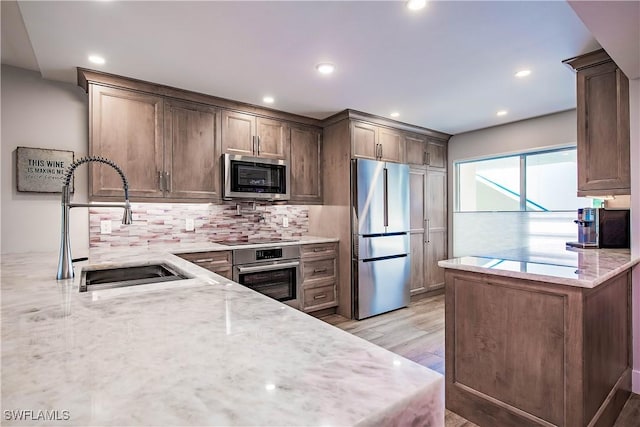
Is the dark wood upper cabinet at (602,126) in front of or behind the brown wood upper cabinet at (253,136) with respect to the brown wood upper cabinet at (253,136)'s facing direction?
in front

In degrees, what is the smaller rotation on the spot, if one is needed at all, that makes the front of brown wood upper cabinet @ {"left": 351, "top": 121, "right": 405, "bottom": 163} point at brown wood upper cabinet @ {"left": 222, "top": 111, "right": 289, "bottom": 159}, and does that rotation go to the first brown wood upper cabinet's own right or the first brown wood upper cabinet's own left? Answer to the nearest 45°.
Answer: approximately 90° to the first brown wood upper cabinet's own right

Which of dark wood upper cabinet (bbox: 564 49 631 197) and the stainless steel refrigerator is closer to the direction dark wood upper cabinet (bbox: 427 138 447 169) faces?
the dark wood upper cabinet

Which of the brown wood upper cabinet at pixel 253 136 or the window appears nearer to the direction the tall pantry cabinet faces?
the window

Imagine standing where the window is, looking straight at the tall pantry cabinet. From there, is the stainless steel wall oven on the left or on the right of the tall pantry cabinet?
left

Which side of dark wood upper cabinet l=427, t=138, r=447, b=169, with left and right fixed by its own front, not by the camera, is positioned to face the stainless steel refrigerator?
right

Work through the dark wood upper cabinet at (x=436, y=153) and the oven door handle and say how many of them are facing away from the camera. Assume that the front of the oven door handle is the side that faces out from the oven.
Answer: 0

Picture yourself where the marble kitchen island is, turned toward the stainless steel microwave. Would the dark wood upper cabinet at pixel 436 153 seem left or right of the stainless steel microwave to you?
right

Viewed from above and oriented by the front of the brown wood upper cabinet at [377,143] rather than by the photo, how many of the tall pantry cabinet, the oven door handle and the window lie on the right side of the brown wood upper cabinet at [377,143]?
1

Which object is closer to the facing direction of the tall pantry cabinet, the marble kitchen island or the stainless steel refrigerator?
the marble kitchen island

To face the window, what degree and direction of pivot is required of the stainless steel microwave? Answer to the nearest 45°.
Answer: approximately 45° to its left

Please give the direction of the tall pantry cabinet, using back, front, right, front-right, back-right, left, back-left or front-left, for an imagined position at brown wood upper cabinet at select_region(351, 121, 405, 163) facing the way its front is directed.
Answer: left

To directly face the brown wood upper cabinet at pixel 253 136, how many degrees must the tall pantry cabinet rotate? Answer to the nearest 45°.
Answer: approximately 90° to its right

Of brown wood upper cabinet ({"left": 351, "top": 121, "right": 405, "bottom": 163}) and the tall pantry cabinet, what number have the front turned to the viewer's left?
0

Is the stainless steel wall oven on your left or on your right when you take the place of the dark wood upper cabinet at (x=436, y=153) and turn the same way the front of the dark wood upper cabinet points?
on your right

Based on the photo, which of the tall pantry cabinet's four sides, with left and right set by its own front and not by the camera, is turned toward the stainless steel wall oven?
right
